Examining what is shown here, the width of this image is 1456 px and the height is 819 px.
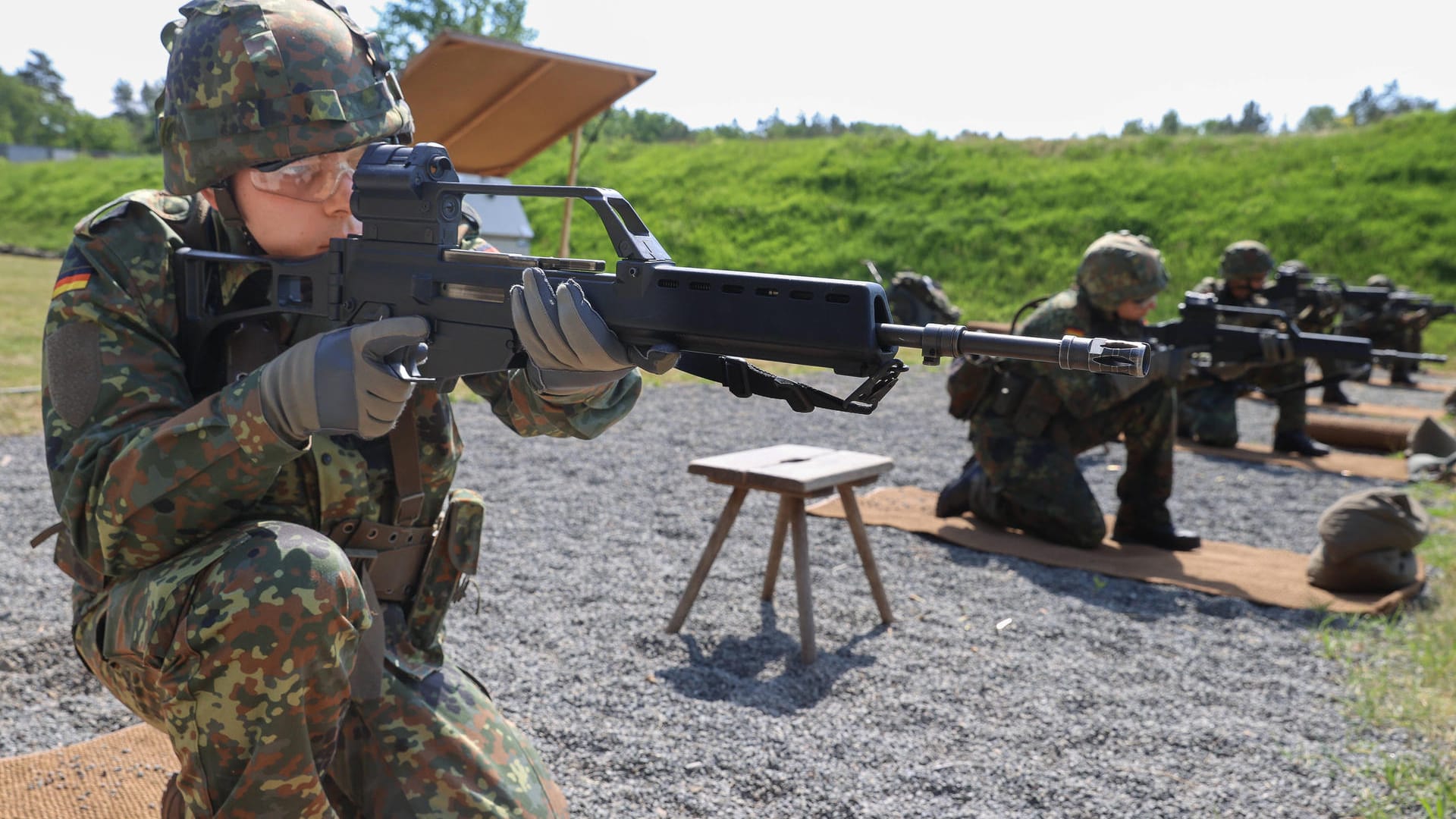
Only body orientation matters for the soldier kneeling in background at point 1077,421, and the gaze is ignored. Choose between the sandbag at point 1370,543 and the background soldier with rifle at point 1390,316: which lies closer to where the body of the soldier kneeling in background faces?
the sandbag

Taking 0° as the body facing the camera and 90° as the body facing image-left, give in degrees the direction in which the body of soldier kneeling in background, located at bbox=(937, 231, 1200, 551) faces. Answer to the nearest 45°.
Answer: approximately 270°

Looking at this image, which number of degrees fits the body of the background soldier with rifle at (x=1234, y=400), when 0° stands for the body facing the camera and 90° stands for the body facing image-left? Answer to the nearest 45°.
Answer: approximately 270°

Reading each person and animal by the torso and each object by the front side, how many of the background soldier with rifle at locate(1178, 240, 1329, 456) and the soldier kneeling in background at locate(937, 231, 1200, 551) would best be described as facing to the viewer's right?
2

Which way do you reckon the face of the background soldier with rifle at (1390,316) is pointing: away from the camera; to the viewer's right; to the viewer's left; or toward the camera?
to the viewer's right

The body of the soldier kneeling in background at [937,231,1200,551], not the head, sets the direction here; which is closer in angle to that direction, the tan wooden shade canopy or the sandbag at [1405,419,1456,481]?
the sandbag

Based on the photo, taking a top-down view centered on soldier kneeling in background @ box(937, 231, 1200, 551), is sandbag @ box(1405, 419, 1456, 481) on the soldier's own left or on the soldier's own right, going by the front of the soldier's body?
on the soldier's own left

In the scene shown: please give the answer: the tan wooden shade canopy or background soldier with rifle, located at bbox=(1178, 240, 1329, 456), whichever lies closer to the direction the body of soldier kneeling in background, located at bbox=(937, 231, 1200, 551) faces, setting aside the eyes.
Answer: the background soldier with rifle

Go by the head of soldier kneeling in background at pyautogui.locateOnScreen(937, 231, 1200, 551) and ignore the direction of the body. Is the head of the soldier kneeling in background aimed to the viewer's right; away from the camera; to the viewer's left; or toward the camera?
to the viewer's right

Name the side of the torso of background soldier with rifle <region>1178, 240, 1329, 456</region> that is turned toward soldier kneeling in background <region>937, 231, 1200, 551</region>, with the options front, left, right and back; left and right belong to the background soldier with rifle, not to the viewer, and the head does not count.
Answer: right

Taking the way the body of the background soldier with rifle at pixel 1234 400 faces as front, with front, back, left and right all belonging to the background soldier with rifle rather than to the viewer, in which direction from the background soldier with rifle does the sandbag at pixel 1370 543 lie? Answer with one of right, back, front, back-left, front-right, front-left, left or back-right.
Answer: right

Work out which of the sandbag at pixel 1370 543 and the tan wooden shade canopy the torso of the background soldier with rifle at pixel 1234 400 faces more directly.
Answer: the sandbag

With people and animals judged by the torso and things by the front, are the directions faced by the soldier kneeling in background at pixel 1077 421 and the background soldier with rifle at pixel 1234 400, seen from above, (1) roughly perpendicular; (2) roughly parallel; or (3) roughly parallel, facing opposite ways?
roughly parallel

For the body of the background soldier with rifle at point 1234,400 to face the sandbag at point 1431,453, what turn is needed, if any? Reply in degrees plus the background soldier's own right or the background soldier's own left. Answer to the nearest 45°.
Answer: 0° — they already face it
